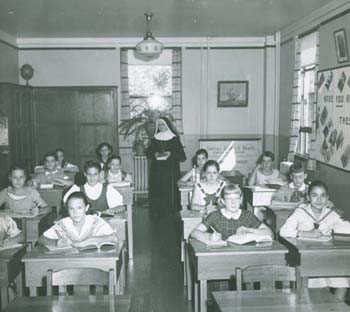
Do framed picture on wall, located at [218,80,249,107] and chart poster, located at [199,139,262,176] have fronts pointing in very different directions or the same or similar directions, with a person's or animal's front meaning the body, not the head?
same or similar directions

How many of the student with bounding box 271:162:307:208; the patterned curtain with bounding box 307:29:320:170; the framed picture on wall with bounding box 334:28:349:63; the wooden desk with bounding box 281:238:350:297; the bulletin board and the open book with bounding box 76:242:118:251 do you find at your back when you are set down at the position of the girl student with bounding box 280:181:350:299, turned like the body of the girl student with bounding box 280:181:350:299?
4

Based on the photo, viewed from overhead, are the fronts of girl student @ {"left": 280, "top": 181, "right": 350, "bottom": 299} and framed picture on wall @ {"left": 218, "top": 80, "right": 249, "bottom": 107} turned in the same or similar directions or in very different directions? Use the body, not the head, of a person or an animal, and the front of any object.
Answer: same or similar directions

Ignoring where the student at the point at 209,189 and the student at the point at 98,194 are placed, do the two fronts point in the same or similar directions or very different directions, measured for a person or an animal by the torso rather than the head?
same or similar directions

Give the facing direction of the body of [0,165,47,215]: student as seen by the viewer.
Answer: toward the camera

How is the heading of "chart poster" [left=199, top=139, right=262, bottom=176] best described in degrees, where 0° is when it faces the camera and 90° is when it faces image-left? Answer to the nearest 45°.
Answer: approximately 0°

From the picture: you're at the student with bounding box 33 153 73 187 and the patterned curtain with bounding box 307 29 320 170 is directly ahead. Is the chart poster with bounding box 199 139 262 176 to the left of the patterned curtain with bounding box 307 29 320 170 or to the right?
left

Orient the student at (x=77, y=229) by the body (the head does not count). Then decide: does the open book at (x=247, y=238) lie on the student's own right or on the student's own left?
on the student's own left

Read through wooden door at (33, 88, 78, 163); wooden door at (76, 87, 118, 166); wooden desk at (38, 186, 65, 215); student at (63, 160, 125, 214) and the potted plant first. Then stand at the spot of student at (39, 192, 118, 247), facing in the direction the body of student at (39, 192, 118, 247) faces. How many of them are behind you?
5

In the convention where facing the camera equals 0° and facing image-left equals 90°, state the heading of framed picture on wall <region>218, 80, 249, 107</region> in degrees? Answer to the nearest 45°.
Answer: approximately 0°

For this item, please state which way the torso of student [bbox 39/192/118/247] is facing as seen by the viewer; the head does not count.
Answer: toward the camera

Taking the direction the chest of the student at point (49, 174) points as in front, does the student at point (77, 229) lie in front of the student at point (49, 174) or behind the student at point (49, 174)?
in front
